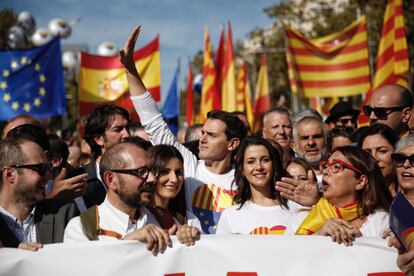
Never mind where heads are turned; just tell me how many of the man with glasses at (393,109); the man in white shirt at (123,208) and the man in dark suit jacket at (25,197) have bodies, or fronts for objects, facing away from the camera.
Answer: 0

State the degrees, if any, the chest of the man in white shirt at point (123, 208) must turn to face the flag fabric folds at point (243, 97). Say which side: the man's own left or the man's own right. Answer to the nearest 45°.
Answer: approximately 135° to the man's own left

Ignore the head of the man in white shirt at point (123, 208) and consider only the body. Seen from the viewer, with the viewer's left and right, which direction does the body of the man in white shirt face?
facing the viewer and to the right of the viewer

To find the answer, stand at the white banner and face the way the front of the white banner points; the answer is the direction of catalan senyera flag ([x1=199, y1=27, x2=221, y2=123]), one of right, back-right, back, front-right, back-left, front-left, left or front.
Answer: back

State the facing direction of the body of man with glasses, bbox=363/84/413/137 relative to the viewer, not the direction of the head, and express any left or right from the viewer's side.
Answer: facing the viewer and to the left of the viewer

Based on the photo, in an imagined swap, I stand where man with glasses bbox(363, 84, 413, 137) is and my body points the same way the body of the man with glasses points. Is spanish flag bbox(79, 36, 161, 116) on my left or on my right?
on my right

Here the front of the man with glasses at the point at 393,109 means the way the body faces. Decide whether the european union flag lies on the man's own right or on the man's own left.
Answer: on the man's own right

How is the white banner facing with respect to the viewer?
toward the camera

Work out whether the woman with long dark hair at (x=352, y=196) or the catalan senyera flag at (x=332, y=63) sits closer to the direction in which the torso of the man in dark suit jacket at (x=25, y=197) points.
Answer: the woman with long dark hair

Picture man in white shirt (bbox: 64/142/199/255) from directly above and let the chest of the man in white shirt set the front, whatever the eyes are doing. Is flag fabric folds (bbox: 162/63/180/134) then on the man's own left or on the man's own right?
on the man's own left

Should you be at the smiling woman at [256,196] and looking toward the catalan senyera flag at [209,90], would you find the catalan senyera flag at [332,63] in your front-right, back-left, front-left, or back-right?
front-right

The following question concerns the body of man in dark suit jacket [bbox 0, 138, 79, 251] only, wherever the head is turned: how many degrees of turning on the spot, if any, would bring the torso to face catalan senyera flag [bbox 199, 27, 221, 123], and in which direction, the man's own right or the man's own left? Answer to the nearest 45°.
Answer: approximately 90° to the man's own left

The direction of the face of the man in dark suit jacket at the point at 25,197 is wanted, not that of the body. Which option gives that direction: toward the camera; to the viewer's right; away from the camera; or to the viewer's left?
to the viewer's right

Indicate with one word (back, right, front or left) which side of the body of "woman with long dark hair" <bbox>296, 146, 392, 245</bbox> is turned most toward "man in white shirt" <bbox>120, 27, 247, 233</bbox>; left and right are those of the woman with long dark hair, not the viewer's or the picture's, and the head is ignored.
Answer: right

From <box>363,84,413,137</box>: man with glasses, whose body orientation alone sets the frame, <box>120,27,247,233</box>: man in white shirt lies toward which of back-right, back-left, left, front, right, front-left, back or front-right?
front

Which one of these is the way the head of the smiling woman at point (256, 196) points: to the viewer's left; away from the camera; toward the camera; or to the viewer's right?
toward the camera

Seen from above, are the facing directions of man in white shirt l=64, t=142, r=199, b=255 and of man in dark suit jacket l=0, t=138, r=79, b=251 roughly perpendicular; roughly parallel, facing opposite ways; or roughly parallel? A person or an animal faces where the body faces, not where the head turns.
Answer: roughly parallel
